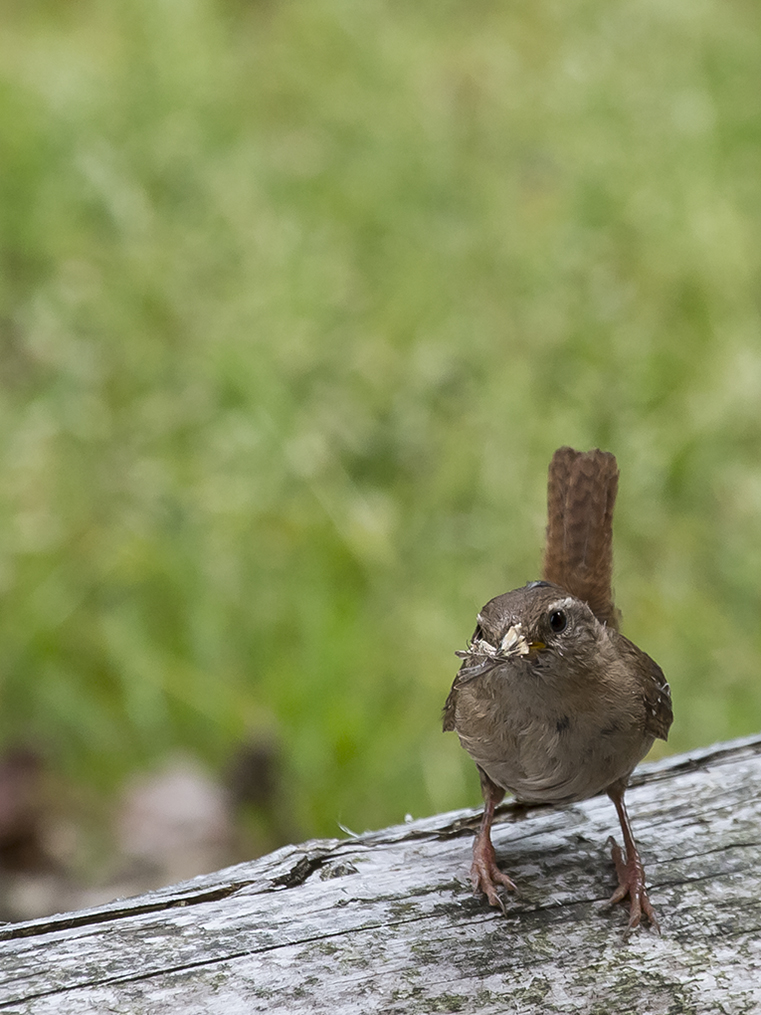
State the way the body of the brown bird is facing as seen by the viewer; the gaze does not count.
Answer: toward the camera
